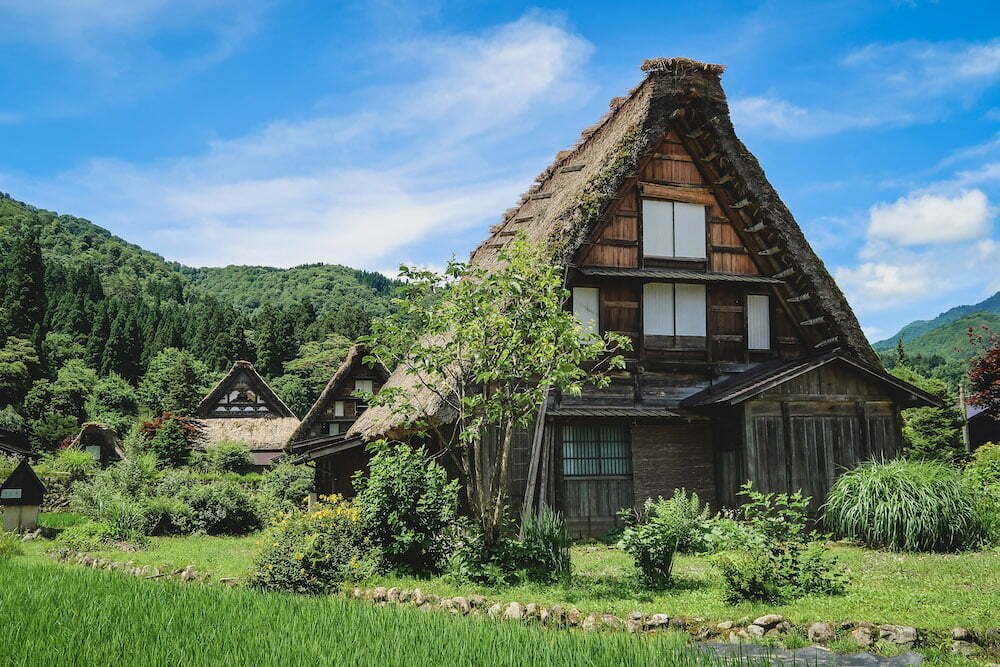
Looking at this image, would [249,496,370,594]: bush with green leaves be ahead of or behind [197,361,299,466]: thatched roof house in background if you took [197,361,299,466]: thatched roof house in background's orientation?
ahead

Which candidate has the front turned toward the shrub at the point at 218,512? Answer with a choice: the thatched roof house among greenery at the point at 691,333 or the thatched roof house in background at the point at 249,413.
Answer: the thatched roof house in background at the point at 249,413

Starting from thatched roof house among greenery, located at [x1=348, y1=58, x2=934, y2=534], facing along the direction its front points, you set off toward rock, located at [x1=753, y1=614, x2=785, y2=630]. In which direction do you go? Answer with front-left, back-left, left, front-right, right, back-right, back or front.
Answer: front

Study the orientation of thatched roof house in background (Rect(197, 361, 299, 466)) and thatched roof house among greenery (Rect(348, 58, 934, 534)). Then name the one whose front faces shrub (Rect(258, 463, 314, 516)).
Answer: thatched roof house in background (Rect(197, 361, 299, 466))

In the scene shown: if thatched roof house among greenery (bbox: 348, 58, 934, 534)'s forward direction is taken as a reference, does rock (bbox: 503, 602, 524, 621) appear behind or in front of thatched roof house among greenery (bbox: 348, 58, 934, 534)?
in front

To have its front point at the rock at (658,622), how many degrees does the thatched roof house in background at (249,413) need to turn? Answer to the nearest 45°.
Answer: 0° — it already faces it

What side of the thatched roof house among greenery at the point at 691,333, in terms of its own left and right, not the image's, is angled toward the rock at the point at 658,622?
front

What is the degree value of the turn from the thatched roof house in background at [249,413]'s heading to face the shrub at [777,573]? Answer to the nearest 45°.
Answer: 0° — it already faces it

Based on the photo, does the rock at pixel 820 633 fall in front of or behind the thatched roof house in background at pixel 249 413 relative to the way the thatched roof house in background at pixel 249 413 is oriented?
in front

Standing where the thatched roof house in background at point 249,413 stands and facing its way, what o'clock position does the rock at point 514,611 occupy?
The rock is roughly at 12 o'clock from the thatched roof house in background.

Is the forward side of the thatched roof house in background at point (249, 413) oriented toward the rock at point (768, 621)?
yes

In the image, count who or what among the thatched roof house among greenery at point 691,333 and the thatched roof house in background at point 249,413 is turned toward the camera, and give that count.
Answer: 2

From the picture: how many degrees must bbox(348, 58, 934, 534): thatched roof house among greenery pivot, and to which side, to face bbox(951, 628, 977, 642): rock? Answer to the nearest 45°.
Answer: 0° — it already faces it

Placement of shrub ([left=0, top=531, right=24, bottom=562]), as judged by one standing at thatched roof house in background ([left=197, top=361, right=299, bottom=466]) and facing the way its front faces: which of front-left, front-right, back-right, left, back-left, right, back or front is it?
front
